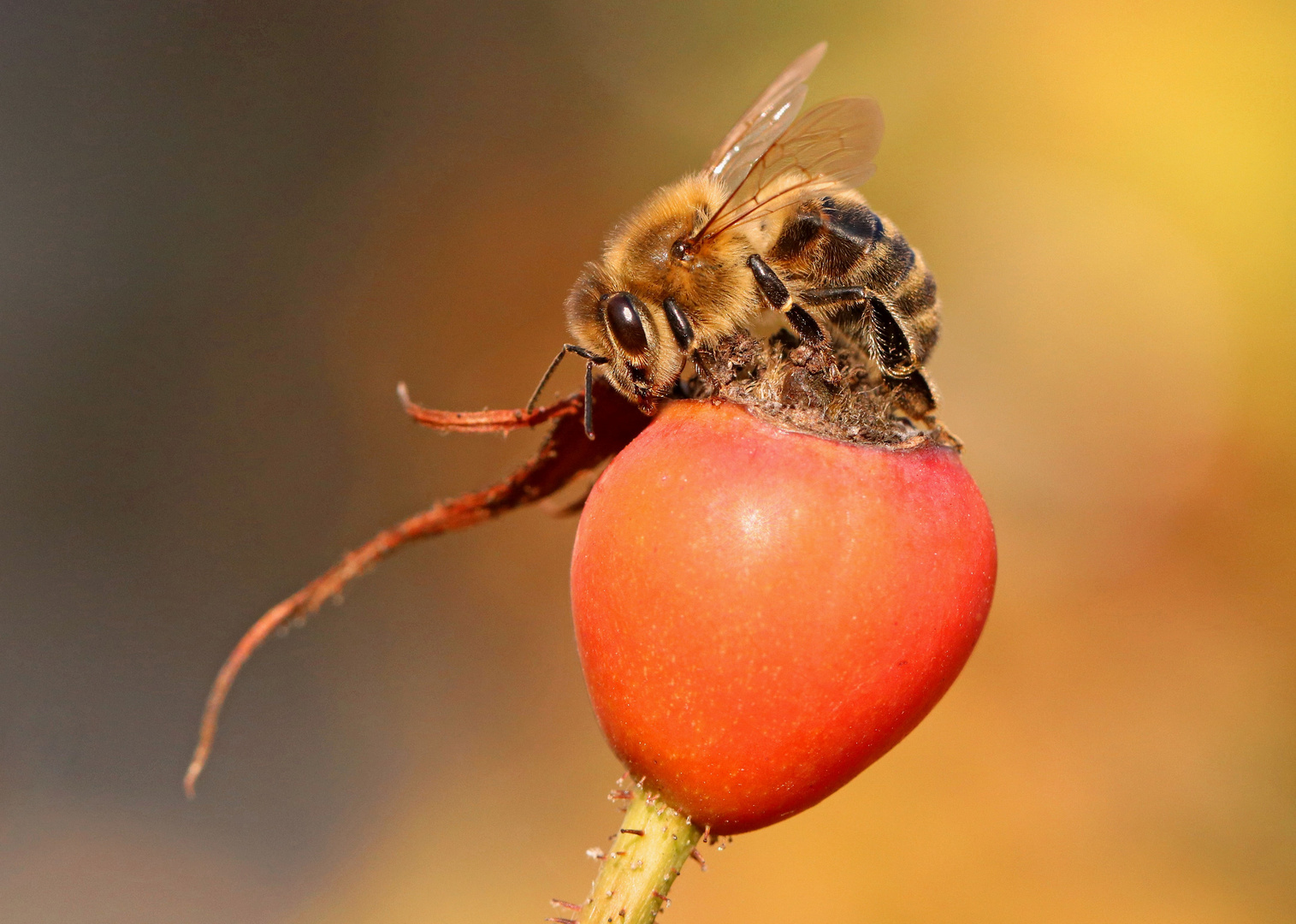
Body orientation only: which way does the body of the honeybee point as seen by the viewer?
to the viewer's left
